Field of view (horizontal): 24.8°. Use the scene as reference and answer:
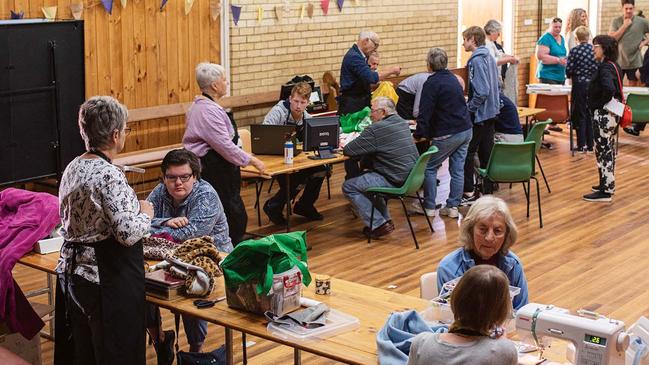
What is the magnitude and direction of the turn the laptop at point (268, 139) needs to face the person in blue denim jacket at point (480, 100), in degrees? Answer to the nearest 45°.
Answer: approximately 45° to its right

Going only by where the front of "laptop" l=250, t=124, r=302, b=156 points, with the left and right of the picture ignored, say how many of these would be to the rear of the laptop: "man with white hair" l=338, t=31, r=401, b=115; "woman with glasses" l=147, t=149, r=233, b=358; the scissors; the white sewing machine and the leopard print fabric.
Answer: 4

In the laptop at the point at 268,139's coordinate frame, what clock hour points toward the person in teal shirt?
The person in teal shirt is roughly at 1 o'clock from the laptop.

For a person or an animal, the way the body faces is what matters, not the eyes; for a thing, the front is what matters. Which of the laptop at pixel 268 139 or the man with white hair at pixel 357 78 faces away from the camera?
the laptop

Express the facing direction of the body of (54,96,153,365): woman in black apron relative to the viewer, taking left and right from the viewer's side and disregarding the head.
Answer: facing away from the viewer and to the right of the viewer

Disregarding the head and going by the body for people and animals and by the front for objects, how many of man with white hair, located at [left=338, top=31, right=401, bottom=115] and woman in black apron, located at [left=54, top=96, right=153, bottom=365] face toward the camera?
0

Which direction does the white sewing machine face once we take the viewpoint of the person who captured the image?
facing the viewer and to the left of the viewer

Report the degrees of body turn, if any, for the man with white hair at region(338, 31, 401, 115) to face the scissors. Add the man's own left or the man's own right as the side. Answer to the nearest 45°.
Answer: approximately 90° to the man's own right

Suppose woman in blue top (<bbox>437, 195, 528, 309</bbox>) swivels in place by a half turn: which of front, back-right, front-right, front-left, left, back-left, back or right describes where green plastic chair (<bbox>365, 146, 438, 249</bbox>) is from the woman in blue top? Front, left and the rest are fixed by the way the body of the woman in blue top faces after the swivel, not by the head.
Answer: front

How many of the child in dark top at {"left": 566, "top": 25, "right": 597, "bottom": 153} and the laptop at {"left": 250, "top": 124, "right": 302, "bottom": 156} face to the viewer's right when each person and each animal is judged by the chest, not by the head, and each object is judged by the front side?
0

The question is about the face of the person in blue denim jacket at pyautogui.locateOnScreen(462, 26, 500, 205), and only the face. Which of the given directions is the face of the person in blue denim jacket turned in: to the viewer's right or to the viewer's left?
to the viewer's left

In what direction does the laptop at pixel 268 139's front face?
away from the camera

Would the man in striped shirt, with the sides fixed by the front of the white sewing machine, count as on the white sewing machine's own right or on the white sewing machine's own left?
on the white sewing machine's own right

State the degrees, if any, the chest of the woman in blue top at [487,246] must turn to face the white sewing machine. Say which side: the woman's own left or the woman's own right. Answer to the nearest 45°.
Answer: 0° — they already face it

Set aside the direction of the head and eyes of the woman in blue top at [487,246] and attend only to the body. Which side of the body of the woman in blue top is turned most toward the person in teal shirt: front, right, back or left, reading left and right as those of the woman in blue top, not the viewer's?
back
